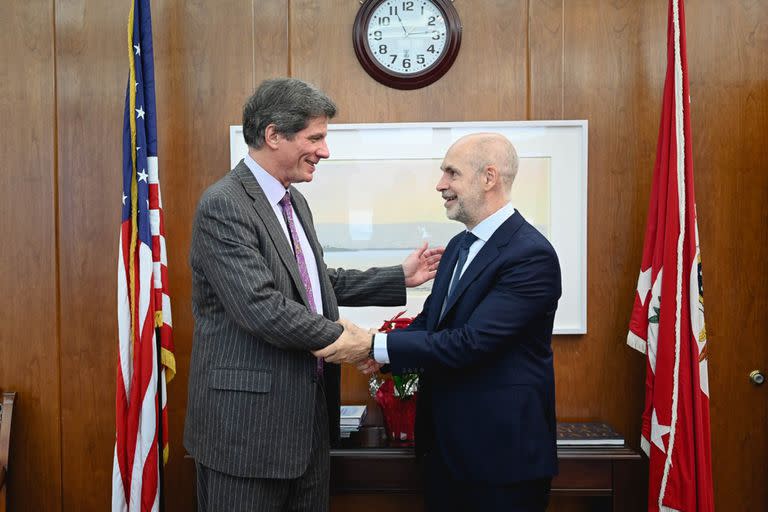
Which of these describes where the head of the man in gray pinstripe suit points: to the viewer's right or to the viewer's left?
to the viewer's right

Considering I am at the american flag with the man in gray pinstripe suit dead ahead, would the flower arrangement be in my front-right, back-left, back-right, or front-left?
front-left

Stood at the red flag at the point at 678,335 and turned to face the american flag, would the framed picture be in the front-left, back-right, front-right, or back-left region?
front-right

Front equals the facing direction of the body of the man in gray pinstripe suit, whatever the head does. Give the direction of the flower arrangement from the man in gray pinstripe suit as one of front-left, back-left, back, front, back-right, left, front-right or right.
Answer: left

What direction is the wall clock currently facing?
toward the camera

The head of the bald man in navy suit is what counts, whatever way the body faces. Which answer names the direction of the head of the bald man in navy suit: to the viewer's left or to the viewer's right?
to the viewer's left

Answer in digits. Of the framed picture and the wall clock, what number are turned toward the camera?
2

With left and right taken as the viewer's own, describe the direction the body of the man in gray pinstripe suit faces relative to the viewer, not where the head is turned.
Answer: facing the viewer and to the right of the viewer

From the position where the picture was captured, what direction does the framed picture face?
facing the viewer

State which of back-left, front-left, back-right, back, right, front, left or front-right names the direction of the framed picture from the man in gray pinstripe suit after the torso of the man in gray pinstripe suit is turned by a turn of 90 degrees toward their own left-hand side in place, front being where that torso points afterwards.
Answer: front
